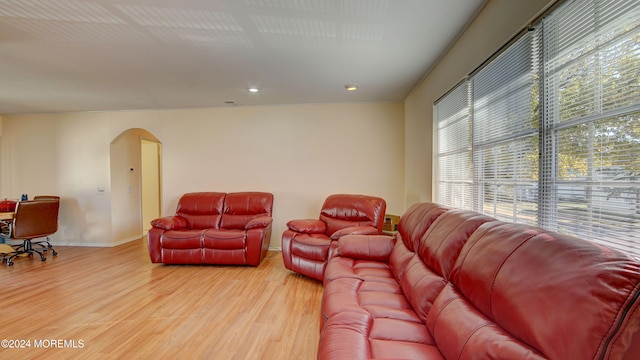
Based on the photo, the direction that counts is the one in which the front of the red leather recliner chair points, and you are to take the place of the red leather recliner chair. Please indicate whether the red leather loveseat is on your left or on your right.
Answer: on your right

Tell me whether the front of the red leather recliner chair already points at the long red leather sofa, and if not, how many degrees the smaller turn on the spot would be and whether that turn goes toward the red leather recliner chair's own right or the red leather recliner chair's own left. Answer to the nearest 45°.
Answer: approximately 45° to the red leather recliner chair's own left

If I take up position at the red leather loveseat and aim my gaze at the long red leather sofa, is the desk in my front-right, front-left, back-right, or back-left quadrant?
back-right

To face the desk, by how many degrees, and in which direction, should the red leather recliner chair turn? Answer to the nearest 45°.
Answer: approximately 45° to its right

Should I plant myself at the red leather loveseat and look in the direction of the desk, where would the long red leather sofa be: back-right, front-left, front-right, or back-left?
back-left

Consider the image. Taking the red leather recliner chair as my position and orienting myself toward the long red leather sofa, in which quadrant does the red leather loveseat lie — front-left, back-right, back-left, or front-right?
back-right

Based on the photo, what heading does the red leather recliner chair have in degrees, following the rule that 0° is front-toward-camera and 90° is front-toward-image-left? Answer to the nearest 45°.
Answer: approximately 45°

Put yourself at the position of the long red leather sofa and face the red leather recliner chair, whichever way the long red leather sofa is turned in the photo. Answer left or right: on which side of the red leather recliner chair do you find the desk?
left
